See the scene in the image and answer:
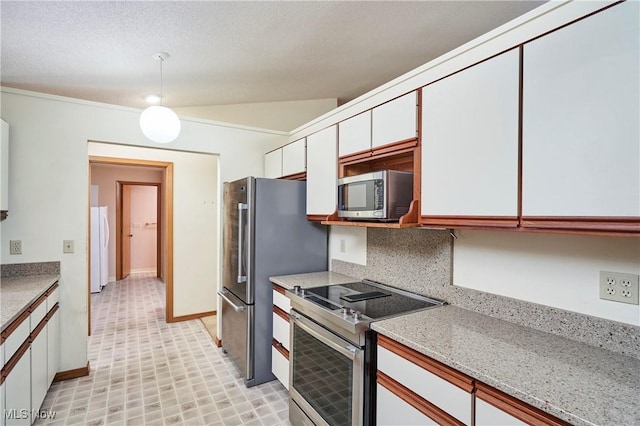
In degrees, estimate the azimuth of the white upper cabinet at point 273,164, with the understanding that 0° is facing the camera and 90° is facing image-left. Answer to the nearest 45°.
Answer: approximately 45°

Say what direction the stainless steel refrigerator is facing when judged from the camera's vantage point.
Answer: facing to the left of the viewer

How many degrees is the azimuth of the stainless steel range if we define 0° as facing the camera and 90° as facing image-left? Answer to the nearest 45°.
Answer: approximately 45°

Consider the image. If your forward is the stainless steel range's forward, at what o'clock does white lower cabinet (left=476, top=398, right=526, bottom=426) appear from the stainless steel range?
The white lower cabinet is roughly at 9 o'clock from the stainless steel range.

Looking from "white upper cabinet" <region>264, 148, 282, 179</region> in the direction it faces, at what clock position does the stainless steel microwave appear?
The stainless steel microwave is roughly at 10 o'clock from the white upper cabinet.

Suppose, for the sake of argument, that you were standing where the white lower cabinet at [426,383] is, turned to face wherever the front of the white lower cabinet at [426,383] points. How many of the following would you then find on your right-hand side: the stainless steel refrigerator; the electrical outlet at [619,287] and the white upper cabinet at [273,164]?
2

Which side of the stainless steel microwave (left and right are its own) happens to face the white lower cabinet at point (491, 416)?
left

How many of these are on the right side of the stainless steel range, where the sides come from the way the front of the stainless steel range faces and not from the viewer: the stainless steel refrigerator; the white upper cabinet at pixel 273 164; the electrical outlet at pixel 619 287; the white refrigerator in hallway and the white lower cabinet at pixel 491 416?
3

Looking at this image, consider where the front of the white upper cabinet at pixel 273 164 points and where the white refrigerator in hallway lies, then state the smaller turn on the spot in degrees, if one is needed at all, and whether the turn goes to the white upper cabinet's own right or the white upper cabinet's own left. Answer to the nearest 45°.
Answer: approximately 90° to the white upper cabinet's own right
